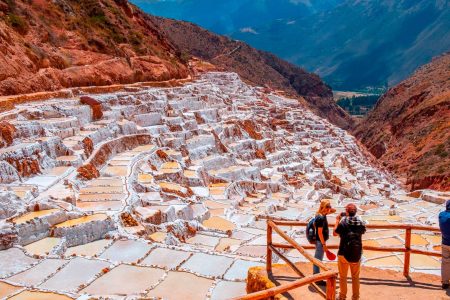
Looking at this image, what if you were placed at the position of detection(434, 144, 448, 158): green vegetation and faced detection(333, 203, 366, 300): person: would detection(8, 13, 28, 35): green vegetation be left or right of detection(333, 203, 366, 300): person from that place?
right
